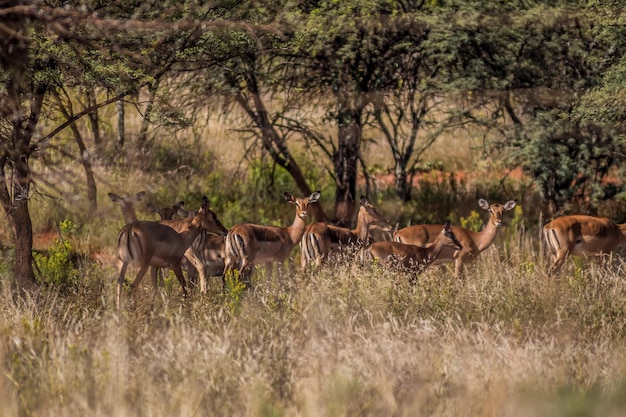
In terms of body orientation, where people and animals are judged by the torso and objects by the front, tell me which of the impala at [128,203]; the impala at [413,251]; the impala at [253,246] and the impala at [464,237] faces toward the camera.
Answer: the impala at [128,203]

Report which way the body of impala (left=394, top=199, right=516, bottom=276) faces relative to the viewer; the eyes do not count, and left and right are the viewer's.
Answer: facing to the right of the viewer

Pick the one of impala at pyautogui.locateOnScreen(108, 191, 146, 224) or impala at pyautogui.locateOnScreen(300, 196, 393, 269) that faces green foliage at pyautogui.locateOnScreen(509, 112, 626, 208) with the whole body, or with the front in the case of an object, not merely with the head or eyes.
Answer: impala at pyautogui.locateOnScreen(300, 196, 393, 269)

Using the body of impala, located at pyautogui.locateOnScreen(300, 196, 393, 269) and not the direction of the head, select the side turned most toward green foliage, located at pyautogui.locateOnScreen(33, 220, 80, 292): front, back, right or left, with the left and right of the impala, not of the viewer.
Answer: back

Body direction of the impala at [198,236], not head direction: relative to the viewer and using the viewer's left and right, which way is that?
facing to the right of the viewer

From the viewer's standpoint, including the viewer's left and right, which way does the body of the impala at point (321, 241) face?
facing away from the viewer and to the right of the viewer

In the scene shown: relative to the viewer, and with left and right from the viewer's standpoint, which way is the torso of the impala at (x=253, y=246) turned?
facing away from the viewer and to the right of the viewer

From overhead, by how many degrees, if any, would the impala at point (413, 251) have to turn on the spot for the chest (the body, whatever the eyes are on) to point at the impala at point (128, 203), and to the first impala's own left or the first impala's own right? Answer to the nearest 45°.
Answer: approximately 180°

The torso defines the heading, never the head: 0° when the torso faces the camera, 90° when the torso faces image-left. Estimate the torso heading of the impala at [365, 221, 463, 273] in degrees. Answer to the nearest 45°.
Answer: approximately 270°

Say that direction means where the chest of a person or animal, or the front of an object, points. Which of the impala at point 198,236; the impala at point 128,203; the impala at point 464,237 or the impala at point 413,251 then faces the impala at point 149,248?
the impala at point 128,203

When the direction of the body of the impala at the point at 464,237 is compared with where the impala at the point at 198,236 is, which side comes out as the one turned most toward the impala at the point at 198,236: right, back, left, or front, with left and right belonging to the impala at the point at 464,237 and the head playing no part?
back
